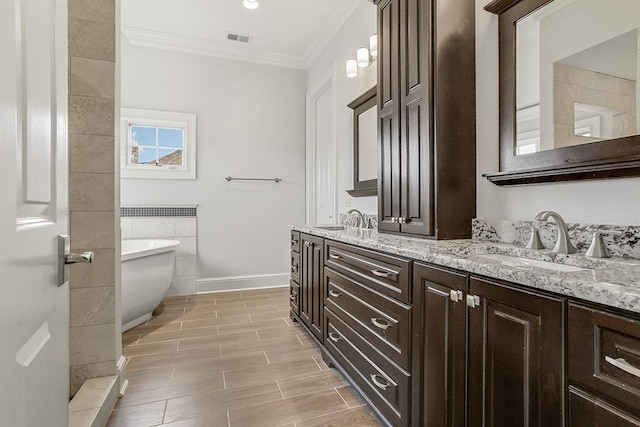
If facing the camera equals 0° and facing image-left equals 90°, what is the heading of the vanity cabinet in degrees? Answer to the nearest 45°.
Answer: approximately 45°

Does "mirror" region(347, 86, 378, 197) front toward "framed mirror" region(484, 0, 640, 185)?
no

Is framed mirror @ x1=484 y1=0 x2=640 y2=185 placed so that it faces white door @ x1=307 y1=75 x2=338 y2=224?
no

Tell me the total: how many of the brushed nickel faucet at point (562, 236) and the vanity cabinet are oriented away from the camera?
0

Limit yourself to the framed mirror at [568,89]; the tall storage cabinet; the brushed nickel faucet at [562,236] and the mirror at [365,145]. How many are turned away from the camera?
0

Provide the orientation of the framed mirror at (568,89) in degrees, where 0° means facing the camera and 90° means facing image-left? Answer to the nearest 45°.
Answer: approximately 45°

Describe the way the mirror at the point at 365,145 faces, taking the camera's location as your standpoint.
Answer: facing the viewer and to the left of the viewer

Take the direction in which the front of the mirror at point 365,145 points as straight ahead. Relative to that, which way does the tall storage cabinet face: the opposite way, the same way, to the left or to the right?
the same way

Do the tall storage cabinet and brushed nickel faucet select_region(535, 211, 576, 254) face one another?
no

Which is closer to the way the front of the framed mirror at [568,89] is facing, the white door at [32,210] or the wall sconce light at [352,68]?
the white door

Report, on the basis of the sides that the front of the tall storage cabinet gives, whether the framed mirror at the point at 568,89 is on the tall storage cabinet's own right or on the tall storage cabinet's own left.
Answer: on the tall storage cabinet's own left

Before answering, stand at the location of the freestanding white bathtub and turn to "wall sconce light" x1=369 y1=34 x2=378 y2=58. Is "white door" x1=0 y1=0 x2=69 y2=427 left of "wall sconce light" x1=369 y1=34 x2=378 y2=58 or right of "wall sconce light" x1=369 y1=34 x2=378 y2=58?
right

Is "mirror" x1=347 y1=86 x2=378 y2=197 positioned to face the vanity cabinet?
no

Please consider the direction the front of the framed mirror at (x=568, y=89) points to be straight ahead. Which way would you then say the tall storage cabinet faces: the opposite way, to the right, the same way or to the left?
the same way
